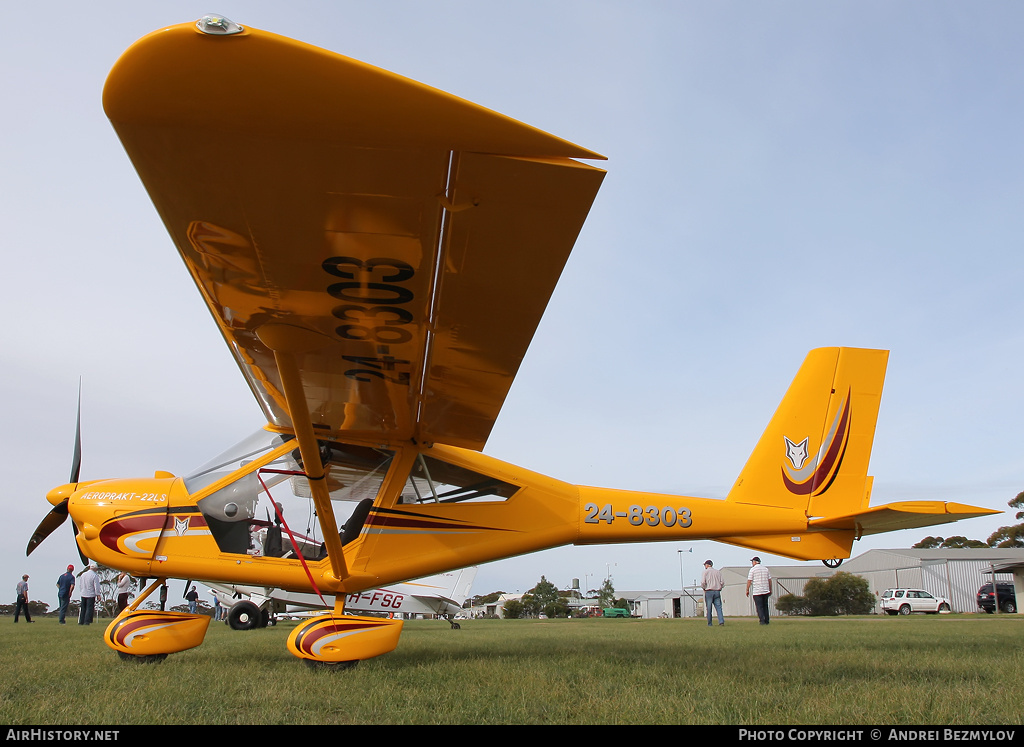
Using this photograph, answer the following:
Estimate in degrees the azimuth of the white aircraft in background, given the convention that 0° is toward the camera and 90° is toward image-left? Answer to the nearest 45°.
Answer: approximately 90°

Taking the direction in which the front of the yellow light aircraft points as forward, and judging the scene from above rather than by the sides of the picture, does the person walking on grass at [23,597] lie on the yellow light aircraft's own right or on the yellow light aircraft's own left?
on the yellow light aircraft's own right

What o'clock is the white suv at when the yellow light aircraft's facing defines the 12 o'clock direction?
The white suv is roughly at 4 o'clock from the yellow light aircraft.

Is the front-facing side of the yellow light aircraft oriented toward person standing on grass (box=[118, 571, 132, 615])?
no

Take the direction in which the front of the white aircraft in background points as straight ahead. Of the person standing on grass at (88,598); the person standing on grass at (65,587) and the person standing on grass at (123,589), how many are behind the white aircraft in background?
0

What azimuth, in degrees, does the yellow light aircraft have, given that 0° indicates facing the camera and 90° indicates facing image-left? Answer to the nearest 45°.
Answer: approximately 90°

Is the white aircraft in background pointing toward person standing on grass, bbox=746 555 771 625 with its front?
no

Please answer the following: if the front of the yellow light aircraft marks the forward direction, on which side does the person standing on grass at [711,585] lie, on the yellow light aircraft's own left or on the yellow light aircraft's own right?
on the yellow light aircraft's own right

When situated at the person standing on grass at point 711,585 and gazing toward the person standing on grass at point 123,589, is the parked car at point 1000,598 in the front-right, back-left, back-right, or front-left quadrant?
back-right

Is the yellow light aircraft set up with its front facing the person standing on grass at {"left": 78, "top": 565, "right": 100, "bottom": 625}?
no

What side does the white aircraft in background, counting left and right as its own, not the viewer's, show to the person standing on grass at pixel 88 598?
front

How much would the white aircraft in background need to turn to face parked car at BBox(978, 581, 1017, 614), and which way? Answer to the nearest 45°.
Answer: approximately 135° to its right

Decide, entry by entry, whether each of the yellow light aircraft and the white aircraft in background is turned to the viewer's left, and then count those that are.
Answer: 2

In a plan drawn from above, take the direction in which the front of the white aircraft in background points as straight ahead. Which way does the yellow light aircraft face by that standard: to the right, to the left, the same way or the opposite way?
the same way
